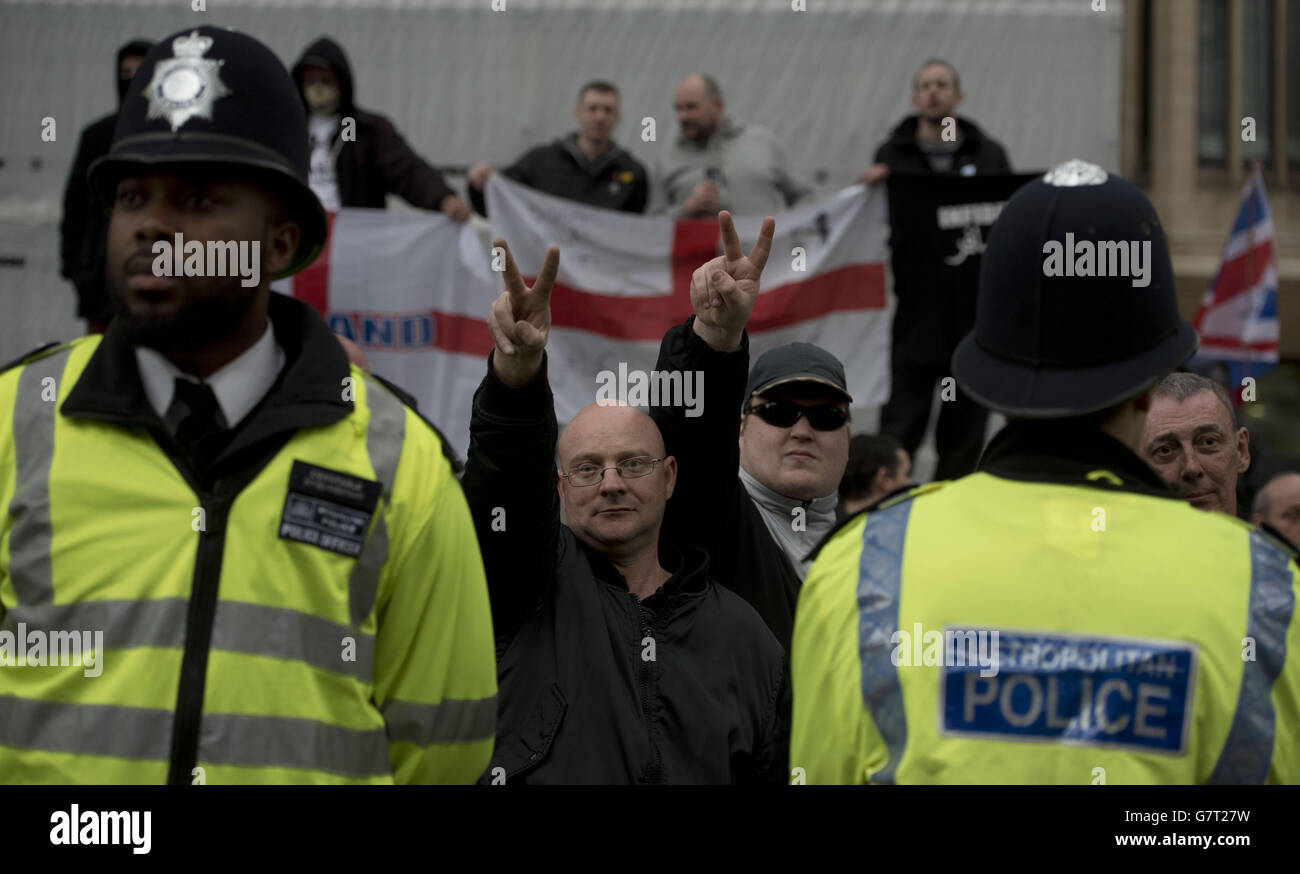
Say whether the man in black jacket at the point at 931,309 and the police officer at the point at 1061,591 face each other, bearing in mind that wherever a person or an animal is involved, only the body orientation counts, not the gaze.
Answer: yes

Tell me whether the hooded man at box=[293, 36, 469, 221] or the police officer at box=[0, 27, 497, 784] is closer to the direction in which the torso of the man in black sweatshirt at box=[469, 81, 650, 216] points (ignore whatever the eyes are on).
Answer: the police officer

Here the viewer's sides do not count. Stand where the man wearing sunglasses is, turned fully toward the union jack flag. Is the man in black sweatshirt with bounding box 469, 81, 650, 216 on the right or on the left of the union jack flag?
left

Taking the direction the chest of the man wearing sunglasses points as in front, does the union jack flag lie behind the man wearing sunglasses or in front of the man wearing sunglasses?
behind

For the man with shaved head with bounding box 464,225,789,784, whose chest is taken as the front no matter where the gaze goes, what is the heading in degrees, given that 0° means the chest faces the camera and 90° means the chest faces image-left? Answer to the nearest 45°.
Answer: approximately 0°

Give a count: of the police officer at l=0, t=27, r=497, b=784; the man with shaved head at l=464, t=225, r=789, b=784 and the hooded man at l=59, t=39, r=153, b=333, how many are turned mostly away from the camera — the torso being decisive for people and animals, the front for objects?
0

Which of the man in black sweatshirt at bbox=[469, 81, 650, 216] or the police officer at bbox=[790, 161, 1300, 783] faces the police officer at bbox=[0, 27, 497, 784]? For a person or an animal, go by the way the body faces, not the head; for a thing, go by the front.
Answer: the man in black sweatshirt

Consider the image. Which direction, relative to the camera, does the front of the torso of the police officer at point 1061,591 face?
away from the camera

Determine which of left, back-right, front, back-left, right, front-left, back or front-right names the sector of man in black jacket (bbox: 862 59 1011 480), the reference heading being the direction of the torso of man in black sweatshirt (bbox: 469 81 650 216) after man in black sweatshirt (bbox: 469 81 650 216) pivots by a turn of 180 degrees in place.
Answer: right

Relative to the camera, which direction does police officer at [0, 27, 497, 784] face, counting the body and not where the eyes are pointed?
toward the camera

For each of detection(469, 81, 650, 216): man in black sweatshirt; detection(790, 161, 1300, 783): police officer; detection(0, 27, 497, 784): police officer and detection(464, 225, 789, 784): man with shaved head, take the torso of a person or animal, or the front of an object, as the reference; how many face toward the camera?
3

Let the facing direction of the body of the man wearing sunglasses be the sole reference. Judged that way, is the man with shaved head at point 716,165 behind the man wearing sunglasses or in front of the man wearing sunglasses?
behind

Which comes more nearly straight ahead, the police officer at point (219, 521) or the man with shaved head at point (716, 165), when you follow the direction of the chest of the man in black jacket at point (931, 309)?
the police officer

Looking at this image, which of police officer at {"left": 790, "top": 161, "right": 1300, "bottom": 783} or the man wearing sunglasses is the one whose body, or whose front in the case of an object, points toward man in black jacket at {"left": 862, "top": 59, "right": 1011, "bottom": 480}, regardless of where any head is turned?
the police officer

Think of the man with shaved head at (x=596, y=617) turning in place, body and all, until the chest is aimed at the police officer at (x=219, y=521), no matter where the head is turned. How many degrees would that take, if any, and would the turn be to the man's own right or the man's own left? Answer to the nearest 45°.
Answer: approximately 45° to the man's own right
